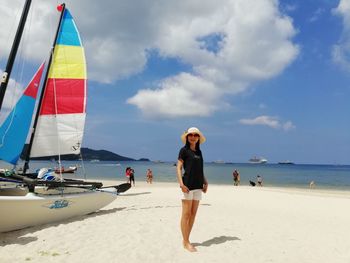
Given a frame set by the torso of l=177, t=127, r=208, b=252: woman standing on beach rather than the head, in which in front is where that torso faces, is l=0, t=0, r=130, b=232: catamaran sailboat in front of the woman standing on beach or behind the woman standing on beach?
behind

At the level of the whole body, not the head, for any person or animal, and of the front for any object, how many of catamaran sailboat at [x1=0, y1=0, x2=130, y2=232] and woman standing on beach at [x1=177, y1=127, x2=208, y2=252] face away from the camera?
0

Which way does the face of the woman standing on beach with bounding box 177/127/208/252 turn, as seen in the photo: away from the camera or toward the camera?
toward the camera

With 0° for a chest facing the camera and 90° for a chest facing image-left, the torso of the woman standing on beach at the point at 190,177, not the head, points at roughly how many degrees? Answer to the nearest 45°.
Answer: approximately 315°

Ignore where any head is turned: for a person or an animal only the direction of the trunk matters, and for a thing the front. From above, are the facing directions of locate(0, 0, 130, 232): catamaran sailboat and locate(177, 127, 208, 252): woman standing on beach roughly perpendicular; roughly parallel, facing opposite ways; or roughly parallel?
roughly perpendicular
